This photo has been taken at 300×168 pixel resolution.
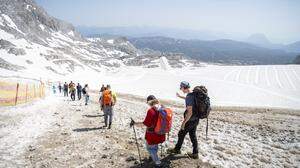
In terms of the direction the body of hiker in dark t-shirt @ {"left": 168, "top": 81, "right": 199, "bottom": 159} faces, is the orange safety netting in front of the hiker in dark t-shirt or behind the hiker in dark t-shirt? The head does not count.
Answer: in front
